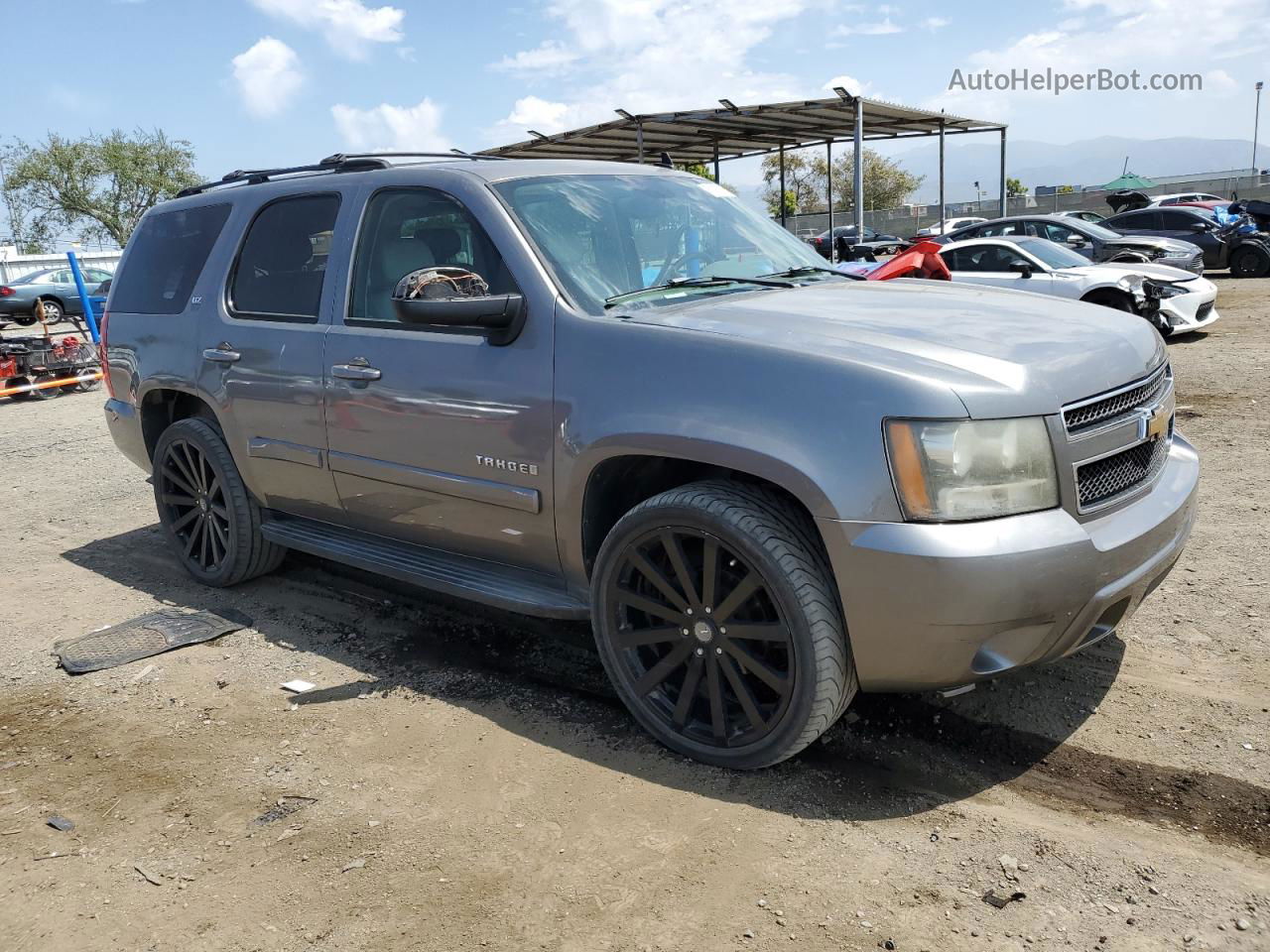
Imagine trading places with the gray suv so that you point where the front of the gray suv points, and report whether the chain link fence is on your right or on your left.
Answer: on your left

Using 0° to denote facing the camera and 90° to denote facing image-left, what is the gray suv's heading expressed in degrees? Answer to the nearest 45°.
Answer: approximately 315°

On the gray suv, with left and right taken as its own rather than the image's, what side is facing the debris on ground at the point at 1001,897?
front

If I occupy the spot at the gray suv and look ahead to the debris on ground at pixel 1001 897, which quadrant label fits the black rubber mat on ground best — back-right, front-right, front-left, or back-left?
back-right

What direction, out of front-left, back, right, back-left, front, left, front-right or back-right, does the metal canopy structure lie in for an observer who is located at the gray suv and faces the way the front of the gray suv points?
back-left

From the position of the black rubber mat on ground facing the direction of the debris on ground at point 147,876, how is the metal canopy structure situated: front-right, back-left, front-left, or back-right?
back-left

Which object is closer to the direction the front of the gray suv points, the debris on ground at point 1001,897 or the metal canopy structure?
the debris on ground

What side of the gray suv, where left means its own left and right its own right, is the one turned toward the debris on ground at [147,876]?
right

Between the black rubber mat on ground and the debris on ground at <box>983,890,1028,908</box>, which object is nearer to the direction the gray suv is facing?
the debris on ground
